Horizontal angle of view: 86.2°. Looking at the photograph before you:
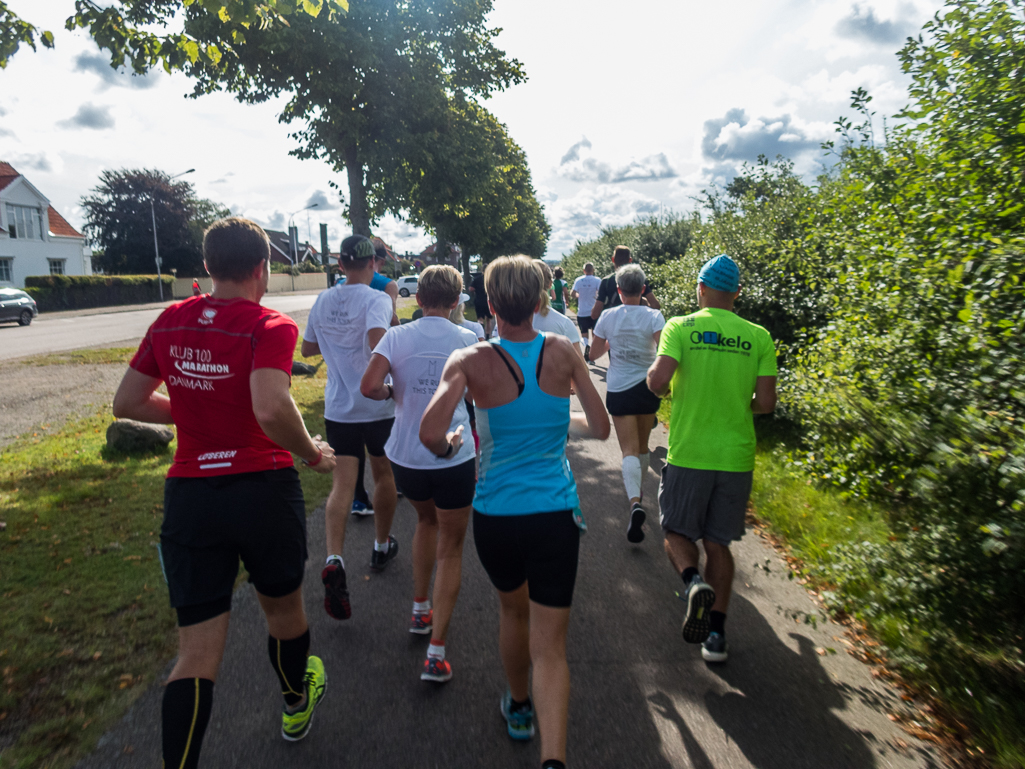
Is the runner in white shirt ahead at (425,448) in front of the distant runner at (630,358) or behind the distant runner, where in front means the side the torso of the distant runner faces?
behind

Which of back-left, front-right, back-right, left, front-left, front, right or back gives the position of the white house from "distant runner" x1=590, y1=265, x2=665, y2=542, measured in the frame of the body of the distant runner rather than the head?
front-left

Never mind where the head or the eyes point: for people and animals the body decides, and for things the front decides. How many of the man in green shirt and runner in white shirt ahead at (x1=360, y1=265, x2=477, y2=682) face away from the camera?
2

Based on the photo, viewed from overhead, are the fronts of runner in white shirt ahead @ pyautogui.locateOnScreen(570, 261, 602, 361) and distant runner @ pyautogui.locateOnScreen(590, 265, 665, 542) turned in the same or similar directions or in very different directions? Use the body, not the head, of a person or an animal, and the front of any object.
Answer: same or similar directions

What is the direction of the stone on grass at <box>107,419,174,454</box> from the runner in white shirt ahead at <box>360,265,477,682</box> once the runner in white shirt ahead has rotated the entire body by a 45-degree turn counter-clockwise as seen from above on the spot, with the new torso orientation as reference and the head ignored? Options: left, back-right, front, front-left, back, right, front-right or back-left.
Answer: front

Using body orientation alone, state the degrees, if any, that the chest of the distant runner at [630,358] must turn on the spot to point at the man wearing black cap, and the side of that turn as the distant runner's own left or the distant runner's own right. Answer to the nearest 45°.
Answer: approximately 135° to the distant runner's own left

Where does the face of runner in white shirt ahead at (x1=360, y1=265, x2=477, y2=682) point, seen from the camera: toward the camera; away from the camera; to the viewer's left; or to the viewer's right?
away from the camera

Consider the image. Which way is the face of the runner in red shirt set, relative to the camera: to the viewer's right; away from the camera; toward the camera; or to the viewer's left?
away from the camera

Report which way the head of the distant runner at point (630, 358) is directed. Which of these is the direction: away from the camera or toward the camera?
away from the camera

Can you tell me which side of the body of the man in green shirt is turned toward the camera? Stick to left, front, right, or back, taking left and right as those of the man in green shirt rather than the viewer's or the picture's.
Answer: back

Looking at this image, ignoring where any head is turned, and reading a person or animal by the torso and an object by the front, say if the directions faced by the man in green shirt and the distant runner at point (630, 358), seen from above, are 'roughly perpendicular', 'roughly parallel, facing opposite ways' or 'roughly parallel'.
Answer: roughly parallel

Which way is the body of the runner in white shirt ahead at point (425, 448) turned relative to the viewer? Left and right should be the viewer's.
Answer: facing away from the viewer

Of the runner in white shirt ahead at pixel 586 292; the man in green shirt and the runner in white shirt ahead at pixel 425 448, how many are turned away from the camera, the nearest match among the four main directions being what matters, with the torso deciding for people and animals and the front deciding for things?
3

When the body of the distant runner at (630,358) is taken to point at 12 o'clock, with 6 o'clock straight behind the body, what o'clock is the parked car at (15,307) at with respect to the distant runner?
The parked car is roughly at 10 o'clock from the distant runner.

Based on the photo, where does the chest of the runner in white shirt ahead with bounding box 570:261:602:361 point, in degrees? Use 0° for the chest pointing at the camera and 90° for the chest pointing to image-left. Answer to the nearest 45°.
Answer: approximately 180°

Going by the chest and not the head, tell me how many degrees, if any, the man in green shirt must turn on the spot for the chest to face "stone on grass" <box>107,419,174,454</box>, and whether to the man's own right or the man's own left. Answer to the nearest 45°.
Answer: approximately 90° to the man's own left

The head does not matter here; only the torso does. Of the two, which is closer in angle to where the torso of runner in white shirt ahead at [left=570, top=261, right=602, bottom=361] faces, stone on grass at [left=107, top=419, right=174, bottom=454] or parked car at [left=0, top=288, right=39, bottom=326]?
the parked car

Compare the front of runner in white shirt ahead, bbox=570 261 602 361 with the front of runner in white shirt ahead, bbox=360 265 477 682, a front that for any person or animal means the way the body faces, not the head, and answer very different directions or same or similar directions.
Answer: same or similar directions

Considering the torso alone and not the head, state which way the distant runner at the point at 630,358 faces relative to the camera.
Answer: away from the camera
